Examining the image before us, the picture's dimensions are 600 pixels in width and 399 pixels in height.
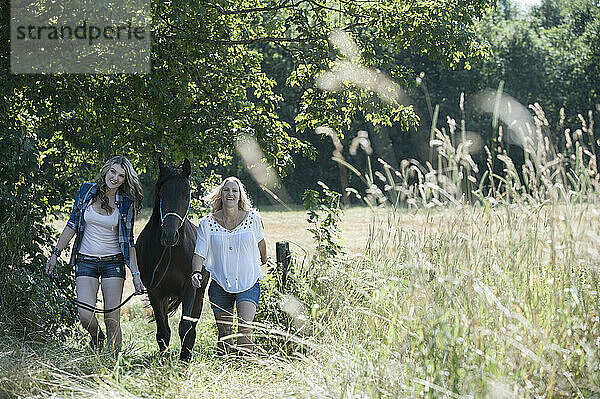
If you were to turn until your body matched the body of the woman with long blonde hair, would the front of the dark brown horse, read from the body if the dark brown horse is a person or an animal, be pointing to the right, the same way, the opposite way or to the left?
the same way

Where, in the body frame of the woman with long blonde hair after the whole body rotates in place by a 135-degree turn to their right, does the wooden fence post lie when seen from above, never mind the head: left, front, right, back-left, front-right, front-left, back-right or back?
right

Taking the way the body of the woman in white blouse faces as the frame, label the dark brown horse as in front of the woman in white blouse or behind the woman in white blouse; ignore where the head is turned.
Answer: behind

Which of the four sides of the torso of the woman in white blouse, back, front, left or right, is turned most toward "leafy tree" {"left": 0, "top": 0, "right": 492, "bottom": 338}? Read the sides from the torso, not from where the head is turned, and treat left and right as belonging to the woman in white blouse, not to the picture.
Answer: back

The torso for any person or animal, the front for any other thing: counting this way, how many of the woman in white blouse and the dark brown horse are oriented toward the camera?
2

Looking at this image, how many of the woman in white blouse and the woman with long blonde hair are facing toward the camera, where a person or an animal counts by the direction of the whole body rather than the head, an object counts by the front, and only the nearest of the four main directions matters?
2

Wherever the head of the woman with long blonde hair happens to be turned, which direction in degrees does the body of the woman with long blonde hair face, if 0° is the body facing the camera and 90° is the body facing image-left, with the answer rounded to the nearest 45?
approximately 0°

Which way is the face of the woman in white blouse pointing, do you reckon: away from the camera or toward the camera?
toward the camera

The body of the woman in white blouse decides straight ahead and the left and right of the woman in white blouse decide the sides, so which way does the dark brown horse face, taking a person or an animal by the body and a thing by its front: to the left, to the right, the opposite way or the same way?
the same way

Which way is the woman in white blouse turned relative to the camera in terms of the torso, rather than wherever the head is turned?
toward the camera

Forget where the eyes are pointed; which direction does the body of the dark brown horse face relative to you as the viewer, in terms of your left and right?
facing the viewer

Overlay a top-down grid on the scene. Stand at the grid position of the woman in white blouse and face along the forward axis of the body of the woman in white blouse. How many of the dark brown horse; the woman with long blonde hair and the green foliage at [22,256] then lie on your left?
0

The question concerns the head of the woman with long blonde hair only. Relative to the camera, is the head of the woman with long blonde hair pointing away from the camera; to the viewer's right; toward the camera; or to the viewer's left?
toward the camera

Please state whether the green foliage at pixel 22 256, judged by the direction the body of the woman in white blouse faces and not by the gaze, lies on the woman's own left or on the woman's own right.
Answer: on the woman's own right

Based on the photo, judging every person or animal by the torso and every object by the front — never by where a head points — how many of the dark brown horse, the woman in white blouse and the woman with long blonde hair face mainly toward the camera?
3
